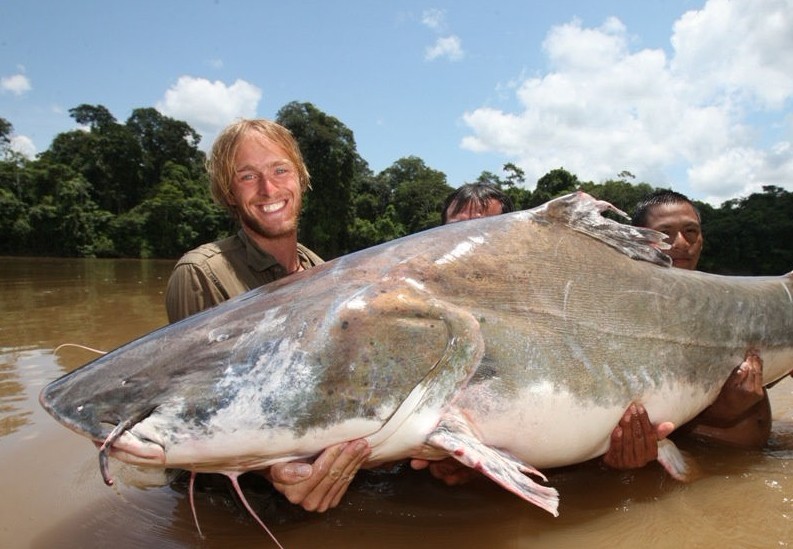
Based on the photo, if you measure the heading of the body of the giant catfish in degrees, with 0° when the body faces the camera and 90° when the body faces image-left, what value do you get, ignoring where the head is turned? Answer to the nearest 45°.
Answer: approximately 90°
